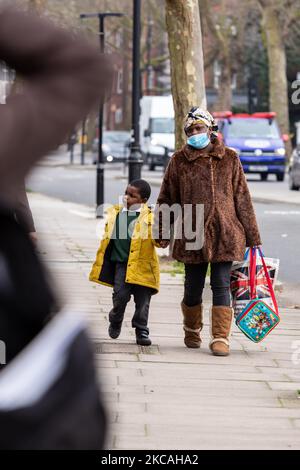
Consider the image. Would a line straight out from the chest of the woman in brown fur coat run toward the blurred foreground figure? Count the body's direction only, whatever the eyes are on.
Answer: yes

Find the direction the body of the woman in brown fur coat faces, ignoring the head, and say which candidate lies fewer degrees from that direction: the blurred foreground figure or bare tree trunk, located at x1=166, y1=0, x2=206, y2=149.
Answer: the blurred foreground figure

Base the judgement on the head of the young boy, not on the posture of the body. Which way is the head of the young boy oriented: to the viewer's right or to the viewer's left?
to the viewer's left

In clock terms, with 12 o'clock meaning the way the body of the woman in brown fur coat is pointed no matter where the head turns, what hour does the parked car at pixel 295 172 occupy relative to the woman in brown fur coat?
The parked car is roughly at 6 o'clock from the woman in brown fur coat.

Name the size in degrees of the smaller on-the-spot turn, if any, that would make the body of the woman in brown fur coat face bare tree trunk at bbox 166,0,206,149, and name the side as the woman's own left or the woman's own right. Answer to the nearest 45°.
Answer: approximately 180°

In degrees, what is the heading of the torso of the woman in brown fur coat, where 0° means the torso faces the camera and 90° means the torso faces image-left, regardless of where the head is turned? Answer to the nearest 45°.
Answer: approximately 0°

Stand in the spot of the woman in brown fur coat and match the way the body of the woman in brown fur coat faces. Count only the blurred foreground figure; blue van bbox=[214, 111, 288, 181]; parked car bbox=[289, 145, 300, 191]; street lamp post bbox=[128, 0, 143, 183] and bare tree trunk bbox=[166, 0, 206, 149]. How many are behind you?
4

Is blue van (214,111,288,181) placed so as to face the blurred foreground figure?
yes

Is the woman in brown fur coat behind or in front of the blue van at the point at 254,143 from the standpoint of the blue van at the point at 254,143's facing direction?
in front
